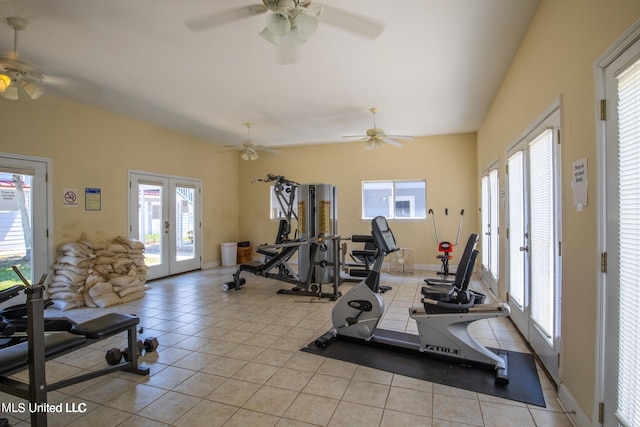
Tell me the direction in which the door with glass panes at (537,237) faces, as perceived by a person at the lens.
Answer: facing to the left of the viewer

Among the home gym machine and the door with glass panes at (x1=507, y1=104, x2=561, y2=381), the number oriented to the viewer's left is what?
2

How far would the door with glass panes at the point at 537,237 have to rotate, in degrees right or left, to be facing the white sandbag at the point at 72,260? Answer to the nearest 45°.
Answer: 0° — it already faces it

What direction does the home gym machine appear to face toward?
to the viewer's left

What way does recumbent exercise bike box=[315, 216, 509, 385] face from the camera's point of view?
to the viewer's left

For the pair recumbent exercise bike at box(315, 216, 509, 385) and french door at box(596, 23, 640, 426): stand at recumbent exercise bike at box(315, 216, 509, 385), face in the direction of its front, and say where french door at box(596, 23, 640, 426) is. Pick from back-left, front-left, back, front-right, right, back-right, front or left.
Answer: back-left

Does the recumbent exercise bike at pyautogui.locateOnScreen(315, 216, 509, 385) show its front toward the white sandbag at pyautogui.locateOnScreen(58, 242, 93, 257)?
yes
